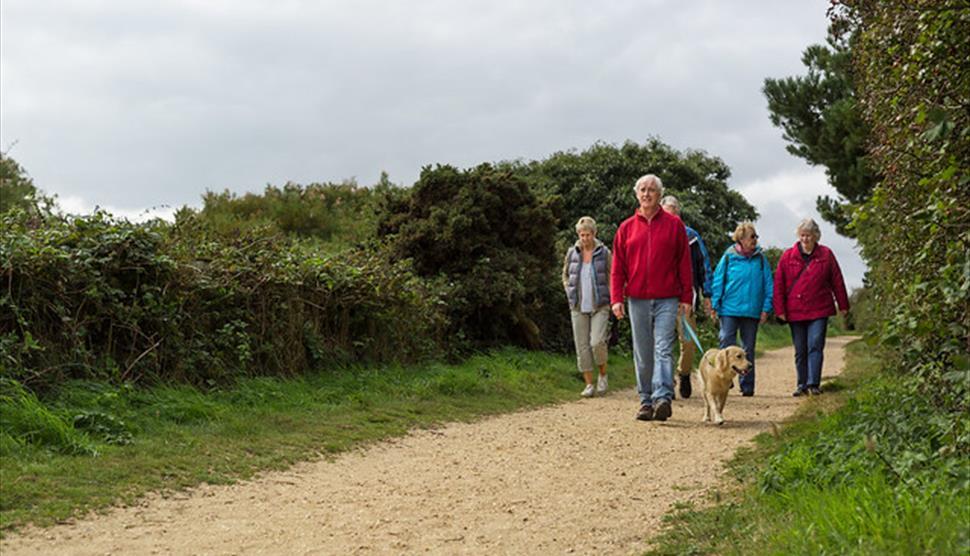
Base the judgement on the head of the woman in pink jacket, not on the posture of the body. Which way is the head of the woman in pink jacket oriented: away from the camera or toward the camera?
toward the camera

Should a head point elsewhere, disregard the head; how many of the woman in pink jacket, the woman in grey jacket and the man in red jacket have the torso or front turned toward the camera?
3

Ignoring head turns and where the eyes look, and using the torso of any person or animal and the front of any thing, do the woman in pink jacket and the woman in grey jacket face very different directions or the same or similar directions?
same or similar directions

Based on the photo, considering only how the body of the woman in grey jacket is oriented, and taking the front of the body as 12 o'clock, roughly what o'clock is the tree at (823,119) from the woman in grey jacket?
The tree is roughly at 7 o'clock from the woman in grey jacket.

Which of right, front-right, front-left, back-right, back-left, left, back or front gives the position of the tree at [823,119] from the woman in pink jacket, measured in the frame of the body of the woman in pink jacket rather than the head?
back

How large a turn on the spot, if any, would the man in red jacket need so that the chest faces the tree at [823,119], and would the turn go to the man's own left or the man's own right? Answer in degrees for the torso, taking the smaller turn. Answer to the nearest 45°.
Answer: approximately 180°

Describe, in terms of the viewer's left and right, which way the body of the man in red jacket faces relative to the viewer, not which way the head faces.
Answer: facing the viewer

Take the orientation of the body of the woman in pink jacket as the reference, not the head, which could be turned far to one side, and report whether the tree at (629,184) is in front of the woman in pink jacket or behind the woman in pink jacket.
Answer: behind

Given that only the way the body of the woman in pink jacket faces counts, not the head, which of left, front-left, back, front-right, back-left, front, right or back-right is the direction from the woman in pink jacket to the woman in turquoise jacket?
right

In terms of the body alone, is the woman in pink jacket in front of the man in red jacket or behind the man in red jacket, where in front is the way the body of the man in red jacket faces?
behind

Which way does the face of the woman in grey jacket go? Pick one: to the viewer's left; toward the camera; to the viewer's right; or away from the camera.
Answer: toward the camera

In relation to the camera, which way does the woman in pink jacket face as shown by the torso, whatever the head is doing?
toward the camera

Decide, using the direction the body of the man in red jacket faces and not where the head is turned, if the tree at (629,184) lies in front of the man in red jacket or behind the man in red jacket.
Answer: behind
